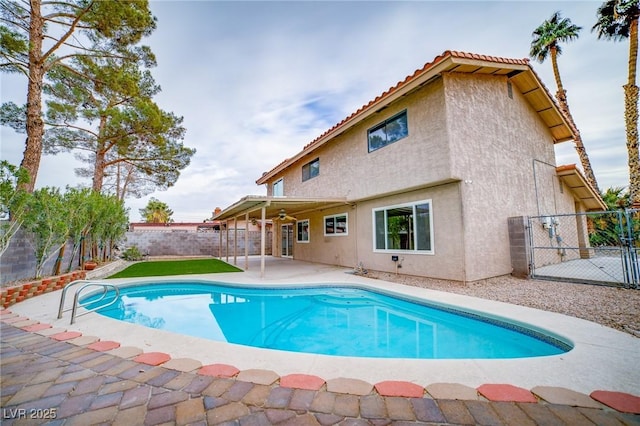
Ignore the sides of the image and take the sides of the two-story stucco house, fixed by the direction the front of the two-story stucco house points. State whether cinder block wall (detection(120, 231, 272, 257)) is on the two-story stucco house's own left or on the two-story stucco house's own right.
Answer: on the two-story stucco house's own left

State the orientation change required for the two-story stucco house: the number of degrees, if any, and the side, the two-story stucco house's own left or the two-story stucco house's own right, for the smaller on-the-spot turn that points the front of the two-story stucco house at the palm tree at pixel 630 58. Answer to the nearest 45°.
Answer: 0° — it already faces it

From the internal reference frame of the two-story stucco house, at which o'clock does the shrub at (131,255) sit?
The shrub is roughly at 8 o'clock from the two-story stucco house.

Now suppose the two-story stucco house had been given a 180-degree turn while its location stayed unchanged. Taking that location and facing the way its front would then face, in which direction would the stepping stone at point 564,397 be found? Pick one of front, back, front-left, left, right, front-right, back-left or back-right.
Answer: front-left

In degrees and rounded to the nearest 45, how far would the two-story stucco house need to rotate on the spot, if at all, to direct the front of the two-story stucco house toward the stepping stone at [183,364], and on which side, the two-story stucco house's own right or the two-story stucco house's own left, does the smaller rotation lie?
approximately 180°

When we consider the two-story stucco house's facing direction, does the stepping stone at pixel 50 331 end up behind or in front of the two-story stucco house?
behind

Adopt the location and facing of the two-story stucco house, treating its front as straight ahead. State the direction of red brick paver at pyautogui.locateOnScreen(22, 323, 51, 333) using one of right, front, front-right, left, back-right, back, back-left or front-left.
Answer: back

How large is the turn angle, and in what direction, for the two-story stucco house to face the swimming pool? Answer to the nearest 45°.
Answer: approximately 180°

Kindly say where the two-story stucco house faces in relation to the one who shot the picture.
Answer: facing away from the viewer and to the right of the viewer

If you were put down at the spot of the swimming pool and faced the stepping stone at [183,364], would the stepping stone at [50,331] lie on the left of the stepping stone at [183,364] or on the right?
right

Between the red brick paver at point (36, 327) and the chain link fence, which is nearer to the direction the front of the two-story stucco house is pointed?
the chain link fence
